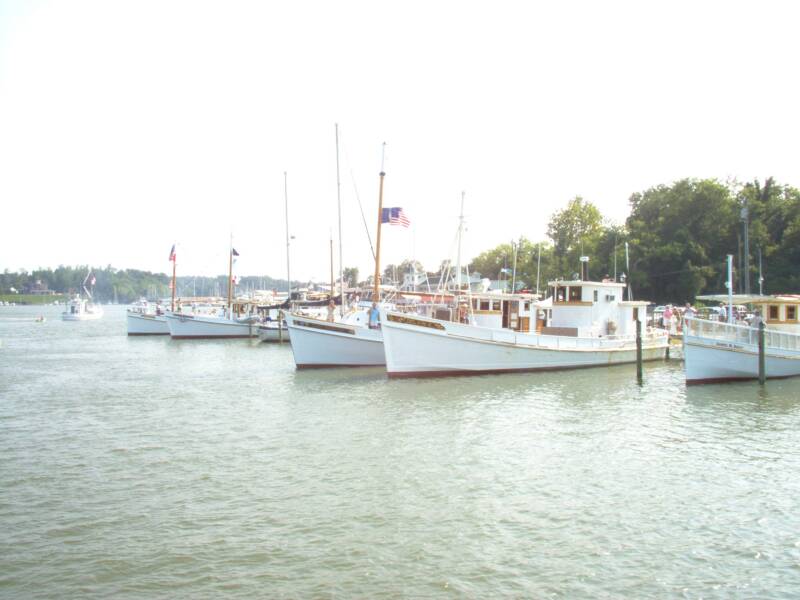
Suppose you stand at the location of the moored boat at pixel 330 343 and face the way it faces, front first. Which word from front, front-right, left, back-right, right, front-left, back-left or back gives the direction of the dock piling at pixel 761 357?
back-left

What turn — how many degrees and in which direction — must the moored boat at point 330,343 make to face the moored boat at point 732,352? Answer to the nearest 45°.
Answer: approximately 135° to its left

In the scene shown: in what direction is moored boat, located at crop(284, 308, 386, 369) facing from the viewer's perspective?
to the viewer's left

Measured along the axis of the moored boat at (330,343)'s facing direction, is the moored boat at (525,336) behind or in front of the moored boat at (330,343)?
behind
